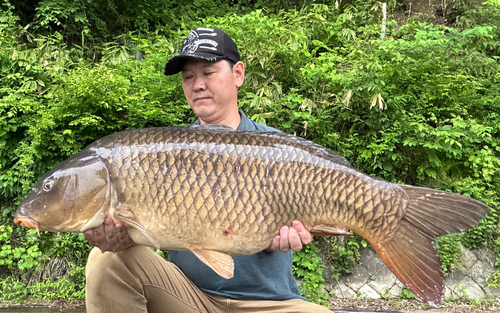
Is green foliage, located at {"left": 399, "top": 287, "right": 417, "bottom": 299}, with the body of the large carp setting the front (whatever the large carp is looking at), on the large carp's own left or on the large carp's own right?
on the large carp's own right

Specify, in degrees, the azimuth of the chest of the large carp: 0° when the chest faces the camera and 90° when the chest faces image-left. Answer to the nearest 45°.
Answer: approximately 90°
